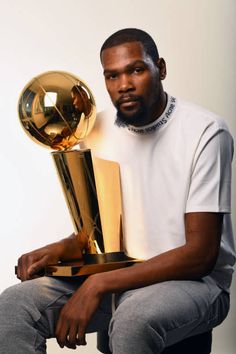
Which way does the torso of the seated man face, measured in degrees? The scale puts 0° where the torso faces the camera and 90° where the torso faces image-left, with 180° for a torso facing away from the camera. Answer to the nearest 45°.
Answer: approximately 45°
